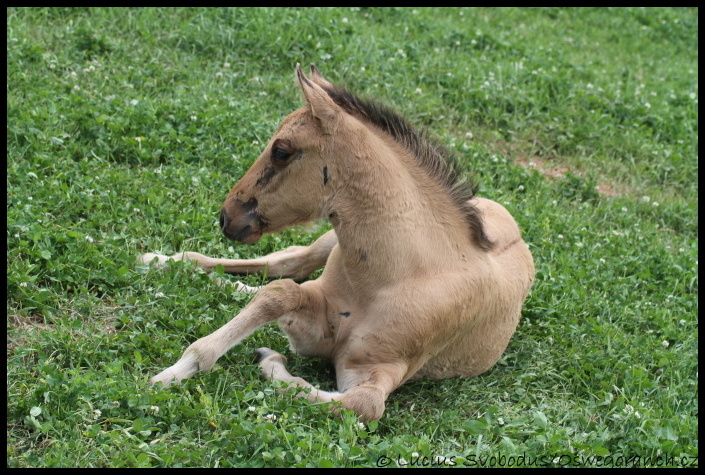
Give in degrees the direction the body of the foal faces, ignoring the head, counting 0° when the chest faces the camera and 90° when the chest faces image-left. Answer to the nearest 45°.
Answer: approximately 45°
